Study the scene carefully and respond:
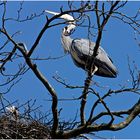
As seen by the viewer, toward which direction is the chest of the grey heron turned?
to the viewer's left
